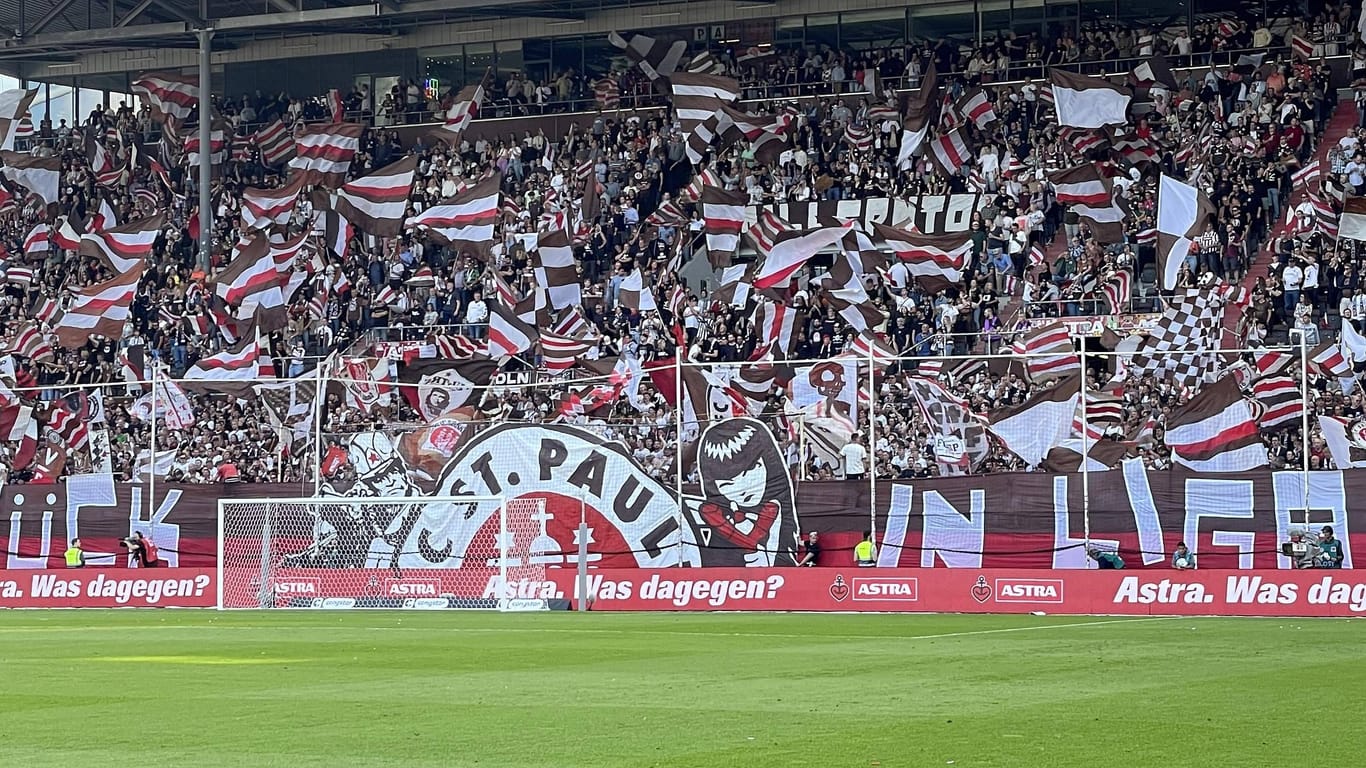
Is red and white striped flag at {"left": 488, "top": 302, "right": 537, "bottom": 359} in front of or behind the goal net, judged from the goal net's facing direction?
behind

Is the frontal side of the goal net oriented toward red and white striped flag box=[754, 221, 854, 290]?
no

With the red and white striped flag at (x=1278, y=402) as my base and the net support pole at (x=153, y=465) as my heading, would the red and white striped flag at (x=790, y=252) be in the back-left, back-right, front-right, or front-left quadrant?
front-right

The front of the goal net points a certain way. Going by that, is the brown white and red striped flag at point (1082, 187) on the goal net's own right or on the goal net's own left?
on the goal net's own left

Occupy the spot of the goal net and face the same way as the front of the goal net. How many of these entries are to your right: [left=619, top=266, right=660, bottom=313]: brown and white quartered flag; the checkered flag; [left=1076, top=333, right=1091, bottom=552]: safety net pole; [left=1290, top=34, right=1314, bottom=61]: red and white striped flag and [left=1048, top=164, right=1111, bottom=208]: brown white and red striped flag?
0

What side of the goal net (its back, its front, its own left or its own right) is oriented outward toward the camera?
front

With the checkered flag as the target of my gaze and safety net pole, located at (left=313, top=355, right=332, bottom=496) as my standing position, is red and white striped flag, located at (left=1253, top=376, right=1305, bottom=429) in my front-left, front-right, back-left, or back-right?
front-right

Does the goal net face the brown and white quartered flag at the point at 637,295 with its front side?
no

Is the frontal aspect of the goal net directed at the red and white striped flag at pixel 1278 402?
no

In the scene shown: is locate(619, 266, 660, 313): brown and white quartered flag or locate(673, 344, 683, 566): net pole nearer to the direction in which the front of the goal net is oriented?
the net pole

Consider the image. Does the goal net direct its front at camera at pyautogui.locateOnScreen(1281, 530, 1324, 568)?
no

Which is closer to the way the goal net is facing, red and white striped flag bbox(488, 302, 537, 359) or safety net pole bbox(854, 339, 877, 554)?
the safety net pole

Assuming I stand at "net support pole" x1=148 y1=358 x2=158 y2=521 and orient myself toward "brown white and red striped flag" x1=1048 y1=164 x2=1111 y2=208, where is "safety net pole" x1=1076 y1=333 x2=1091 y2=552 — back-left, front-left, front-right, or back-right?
front-right
